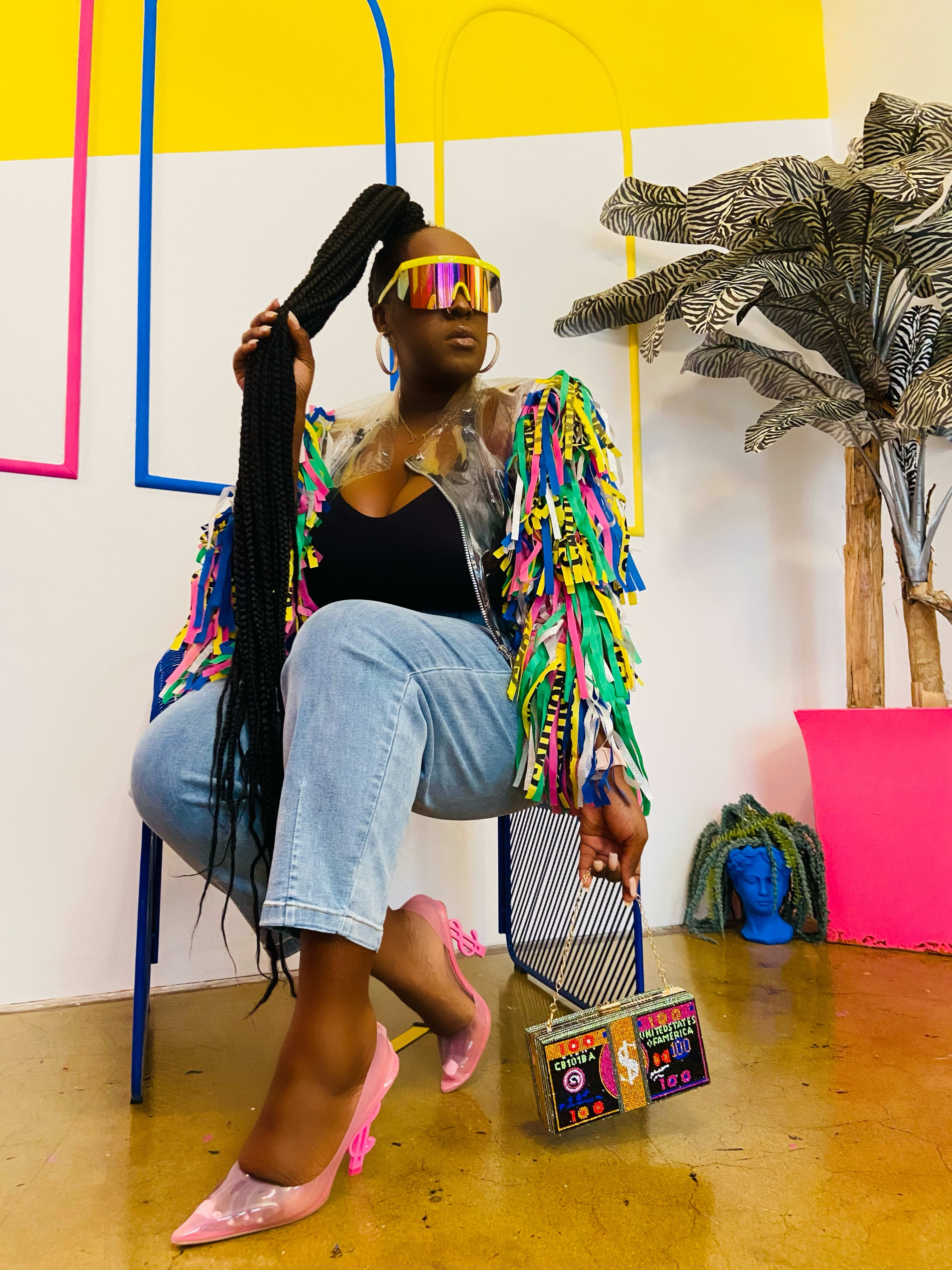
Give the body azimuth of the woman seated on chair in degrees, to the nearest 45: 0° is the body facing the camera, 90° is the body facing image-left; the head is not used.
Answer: approximately 45°

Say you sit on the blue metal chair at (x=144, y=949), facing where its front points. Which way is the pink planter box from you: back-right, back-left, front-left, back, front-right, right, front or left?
back-left

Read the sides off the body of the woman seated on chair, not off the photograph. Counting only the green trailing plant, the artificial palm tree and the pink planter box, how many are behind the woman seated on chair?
3

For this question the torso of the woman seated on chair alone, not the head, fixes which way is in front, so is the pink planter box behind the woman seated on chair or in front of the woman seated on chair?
behind

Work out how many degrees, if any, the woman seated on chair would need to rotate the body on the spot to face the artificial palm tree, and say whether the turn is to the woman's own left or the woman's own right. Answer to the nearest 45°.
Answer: approximately 180°

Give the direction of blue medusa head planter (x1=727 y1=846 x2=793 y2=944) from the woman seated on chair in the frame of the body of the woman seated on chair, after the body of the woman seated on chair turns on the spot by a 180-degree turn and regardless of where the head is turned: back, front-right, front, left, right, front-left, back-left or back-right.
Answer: front

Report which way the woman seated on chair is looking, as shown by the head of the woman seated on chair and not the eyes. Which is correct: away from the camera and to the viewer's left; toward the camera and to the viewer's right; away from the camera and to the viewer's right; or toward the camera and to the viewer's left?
toward the camera and to the viewer's right

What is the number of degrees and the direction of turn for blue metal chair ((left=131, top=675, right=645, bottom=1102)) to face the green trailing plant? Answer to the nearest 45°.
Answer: approximately 180°

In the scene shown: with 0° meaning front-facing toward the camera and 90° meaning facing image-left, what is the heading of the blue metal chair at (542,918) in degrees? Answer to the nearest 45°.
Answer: approximately 45°

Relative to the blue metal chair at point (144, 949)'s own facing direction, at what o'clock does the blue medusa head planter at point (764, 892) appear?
The blue medusa head planter is roughly at 7 o'clock from the blue metal chair.
